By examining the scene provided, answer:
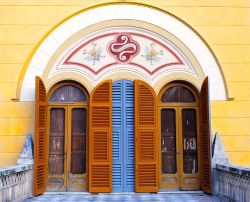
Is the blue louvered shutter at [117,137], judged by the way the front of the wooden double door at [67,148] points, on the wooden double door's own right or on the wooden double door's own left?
on the wooden double door's own left

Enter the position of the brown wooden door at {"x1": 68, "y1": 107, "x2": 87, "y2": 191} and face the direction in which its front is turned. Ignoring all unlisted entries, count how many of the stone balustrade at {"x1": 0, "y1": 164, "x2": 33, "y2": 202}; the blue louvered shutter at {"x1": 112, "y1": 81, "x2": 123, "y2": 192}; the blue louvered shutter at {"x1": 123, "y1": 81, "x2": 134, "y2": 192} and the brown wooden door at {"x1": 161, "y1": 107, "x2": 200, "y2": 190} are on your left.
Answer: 3

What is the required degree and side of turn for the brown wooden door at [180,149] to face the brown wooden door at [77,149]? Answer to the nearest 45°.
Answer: approximately 90° to its right

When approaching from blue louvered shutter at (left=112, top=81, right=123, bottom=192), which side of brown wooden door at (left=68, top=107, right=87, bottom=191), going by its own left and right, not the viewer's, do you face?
left

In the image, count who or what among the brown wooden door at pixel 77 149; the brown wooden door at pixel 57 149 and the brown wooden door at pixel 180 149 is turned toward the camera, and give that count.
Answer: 3

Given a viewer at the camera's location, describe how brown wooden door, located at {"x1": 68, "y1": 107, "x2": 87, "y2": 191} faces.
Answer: facing the viewer

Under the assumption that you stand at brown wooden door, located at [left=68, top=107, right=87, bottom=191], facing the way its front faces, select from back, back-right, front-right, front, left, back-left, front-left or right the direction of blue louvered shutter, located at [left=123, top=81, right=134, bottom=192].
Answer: left

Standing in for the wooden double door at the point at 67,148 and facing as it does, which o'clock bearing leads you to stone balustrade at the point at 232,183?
The stone balustrade is roughly at 10 o'clock from the wooden double door.

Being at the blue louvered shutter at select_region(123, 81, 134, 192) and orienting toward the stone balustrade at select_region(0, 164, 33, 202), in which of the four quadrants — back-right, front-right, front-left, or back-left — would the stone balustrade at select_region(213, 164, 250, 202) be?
back-left

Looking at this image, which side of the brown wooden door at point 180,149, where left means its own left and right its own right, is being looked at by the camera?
front
